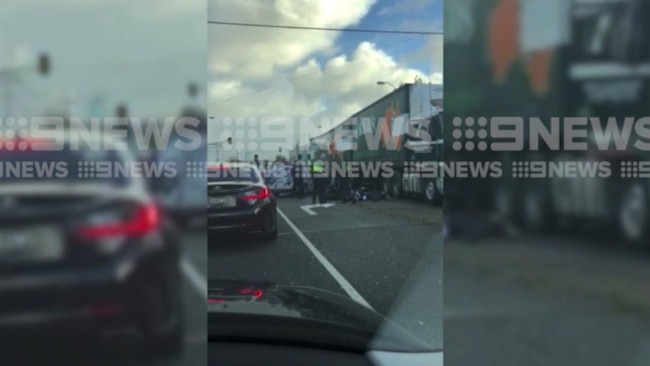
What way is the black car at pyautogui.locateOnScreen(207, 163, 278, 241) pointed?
away from the camera

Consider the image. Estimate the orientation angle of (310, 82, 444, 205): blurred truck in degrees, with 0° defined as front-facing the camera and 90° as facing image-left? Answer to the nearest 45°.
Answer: approximately 315°
